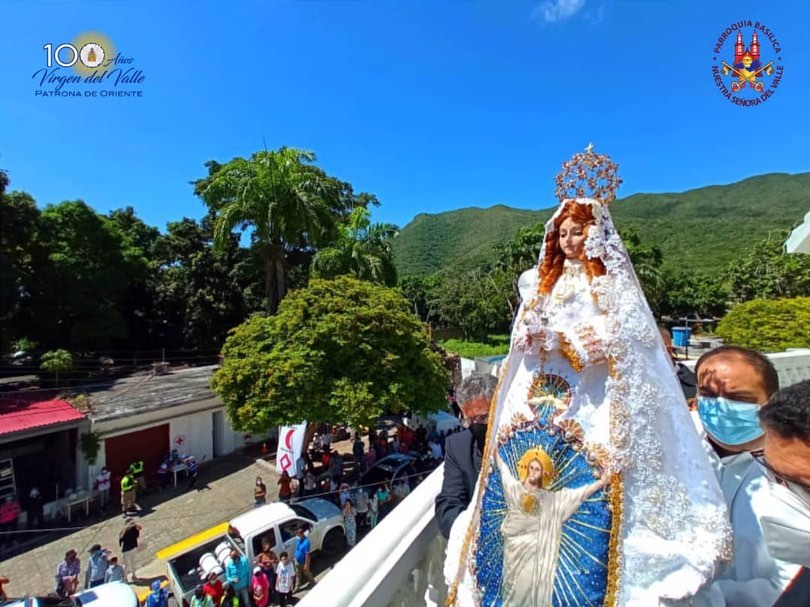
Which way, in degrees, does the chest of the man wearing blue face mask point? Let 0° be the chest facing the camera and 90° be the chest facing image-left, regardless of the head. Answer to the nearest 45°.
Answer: approximately 45°

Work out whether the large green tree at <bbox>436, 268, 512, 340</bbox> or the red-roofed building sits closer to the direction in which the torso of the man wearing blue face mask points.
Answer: the red-roofed building

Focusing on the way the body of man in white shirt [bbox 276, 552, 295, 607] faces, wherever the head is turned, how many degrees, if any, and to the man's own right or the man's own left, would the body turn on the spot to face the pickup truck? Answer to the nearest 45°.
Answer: approximately 135° to the man's own right

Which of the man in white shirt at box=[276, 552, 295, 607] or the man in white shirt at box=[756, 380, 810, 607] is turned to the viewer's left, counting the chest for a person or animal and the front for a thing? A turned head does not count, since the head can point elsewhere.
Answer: the man in white shirt at box=[756, 380, 810, 607]

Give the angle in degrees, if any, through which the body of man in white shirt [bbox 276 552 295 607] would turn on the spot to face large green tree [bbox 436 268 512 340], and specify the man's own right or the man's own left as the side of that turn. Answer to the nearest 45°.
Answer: approximately 135° to the man's own left

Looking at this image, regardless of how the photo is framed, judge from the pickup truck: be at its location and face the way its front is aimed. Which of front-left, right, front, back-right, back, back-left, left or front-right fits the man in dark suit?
back-right

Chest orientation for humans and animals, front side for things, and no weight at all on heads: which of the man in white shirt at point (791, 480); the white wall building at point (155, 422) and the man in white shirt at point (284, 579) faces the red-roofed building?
the man in white shirt at point (791, 480)

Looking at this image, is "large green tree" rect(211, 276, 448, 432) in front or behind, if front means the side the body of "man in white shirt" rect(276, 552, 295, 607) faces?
behind

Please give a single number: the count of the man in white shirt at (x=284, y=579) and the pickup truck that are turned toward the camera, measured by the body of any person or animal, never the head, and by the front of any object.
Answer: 1

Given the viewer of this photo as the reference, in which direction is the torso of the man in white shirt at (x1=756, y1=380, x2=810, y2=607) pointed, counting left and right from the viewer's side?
facing to the left of the viewer

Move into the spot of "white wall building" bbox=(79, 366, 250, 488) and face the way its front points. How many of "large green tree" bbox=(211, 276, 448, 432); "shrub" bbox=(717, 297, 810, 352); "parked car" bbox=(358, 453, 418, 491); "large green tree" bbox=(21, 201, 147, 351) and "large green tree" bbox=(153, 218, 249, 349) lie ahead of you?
3

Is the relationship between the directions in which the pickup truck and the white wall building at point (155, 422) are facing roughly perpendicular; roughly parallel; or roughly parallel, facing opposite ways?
roughly perpendicular
